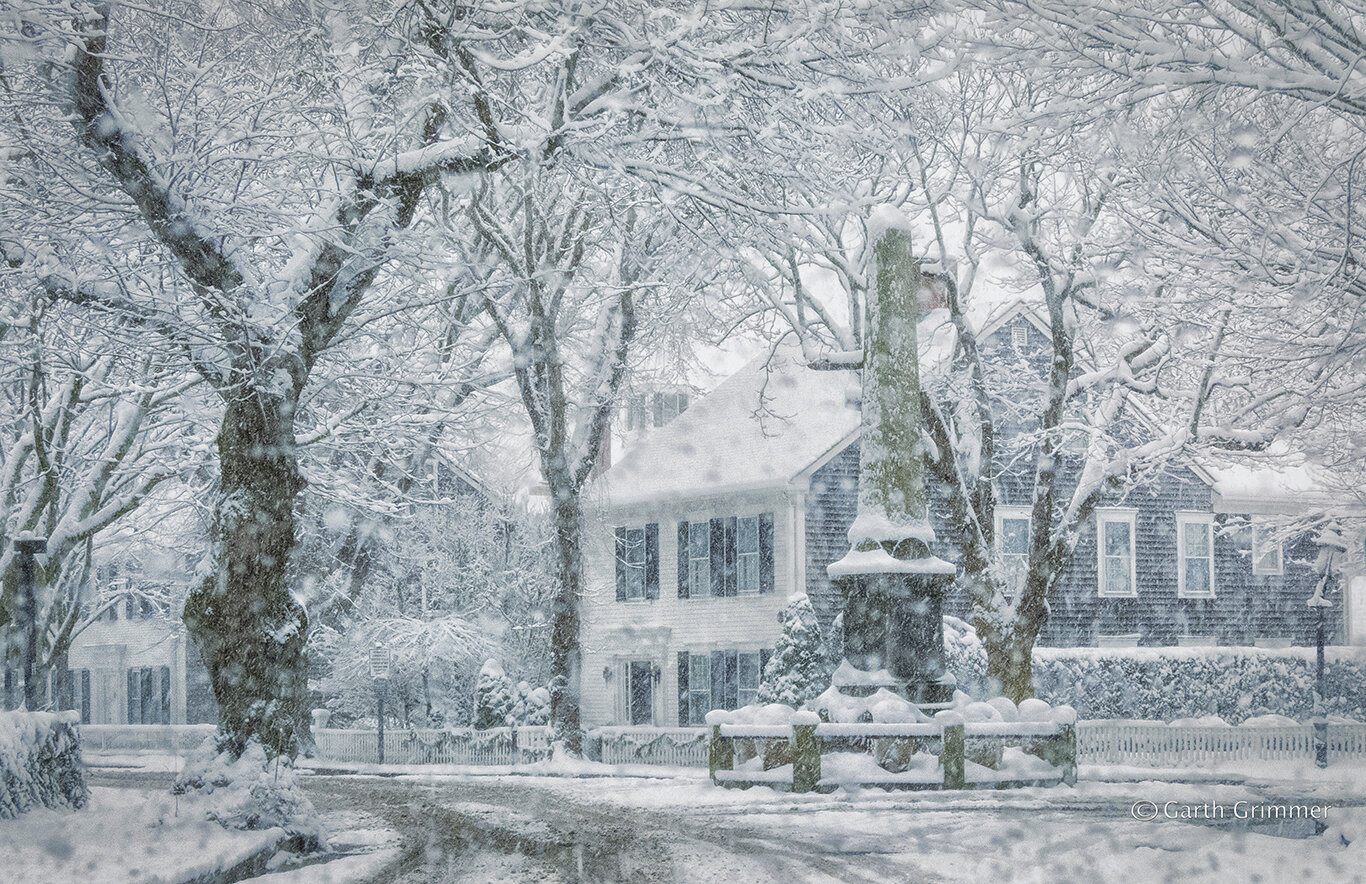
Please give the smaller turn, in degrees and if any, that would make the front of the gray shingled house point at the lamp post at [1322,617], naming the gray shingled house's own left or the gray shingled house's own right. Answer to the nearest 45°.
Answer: approximately 90° to the gray shingled house's own left

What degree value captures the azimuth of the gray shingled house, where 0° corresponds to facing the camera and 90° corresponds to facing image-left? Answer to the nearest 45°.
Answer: approximately 45°
